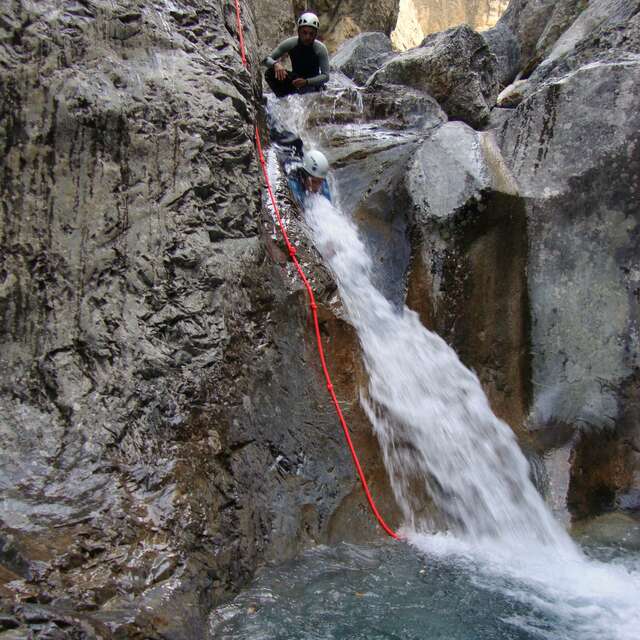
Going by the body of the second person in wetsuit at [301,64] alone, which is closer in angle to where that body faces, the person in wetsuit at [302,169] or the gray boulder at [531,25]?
the person in wetsuit

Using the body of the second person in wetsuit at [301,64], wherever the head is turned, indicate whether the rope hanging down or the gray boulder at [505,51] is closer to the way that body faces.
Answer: the rope hanging down

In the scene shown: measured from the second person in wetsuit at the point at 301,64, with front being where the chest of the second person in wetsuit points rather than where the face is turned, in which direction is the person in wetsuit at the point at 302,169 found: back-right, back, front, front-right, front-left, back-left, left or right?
front

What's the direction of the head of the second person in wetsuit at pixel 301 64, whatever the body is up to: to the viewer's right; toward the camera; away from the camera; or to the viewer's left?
toward the camera

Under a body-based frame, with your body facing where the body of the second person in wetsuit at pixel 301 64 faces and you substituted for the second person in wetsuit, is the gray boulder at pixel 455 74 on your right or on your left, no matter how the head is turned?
on your left

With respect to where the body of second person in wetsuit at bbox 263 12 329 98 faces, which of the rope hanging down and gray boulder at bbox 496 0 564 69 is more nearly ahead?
the rope hanging down

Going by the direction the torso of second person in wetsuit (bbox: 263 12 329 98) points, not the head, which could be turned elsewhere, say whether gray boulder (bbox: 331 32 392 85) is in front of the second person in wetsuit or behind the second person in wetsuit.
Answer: behind

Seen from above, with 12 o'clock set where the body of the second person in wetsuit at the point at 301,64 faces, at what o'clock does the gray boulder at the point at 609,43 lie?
The gray boulder is roughly at 9 o'clock from the second person in wetsuit.

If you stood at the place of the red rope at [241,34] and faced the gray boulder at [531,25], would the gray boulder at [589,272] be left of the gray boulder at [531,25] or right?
right

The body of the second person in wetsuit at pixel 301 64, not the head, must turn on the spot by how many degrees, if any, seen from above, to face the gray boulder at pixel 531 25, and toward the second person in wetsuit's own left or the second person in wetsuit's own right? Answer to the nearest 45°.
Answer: approximately 135° to the second person in wetsuit's own left

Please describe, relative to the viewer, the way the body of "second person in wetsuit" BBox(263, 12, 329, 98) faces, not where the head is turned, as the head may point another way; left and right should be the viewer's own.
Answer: facing the viewer

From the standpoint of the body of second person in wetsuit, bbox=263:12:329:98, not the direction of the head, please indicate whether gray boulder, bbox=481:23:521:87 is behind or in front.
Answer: behind

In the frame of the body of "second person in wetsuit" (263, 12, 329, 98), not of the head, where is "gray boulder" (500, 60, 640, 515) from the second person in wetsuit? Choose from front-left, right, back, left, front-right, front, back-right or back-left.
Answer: front-left
